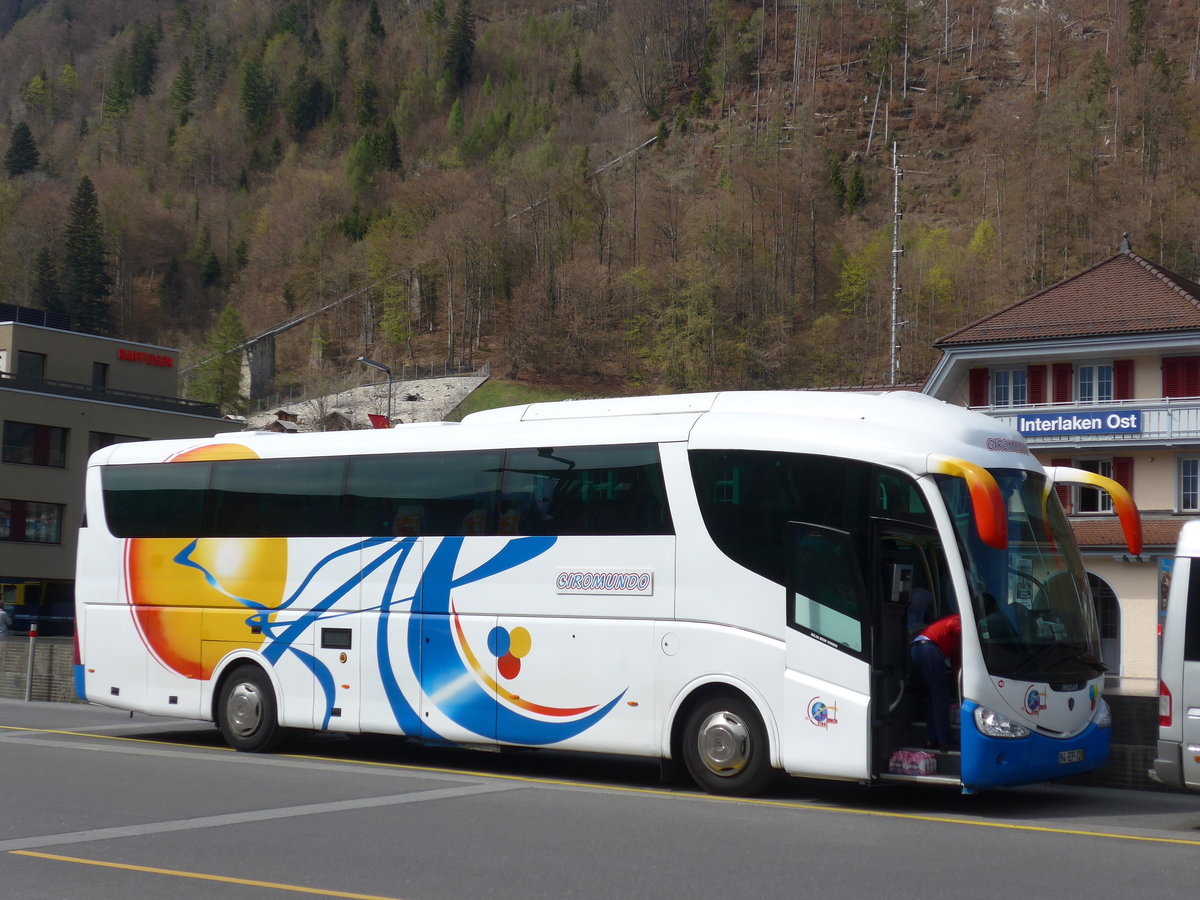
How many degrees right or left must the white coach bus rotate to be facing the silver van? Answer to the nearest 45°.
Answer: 0° — it already faces it

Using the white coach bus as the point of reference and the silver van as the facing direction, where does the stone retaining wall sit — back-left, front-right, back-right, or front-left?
back-left

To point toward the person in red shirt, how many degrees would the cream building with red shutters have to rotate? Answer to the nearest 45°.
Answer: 0° — it already faces them

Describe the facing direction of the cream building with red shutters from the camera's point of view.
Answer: facing the viewer

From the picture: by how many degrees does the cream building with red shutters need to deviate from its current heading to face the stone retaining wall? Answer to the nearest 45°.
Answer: approximately 45° to its right

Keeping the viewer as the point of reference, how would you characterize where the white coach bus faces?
facing the viewer and to the right of the viewer

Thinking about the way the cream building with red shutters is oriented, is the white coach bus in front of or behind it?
in front

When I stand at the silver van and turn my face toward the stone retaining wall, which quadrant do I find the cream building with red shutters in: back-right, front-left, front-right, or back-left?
front-right

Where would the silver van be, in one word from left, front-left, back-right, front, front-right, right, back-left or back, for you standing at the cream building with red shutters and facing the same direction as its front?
front

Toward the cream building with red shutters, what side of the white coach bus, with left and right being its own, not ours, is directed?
left

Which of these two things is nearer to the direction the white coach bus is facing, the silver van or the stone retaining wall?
the silver van
